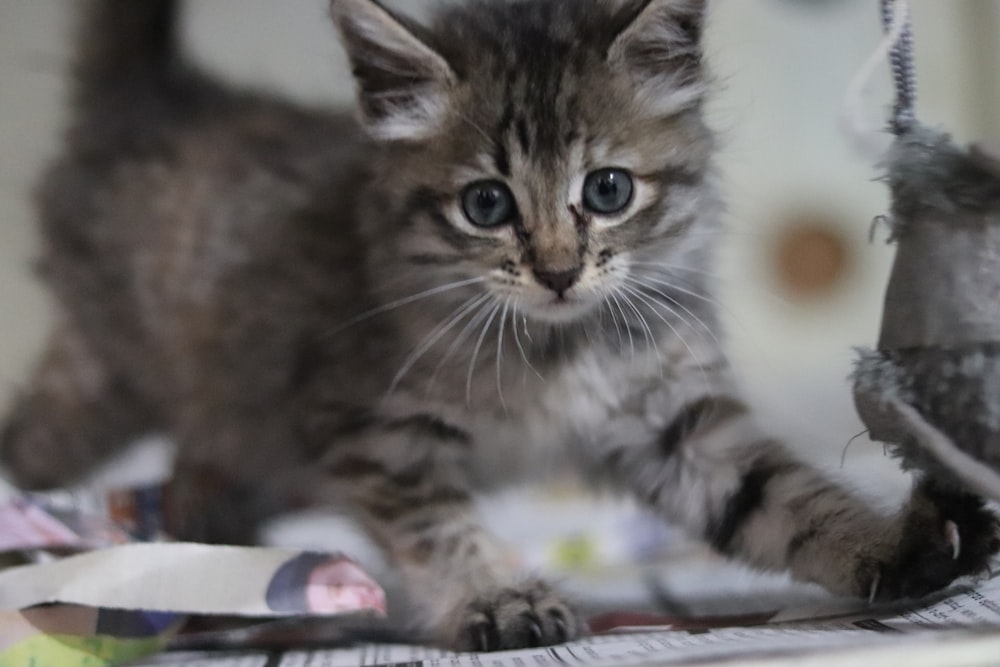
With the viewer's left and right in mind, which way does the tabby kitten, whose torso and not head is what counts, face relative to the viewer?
facing the viewer and to the right of the viewer

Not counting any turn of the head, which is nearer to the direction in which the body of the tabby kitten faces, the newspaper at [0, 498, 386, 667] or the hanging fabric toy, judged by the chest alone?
the hanging fabric toy
